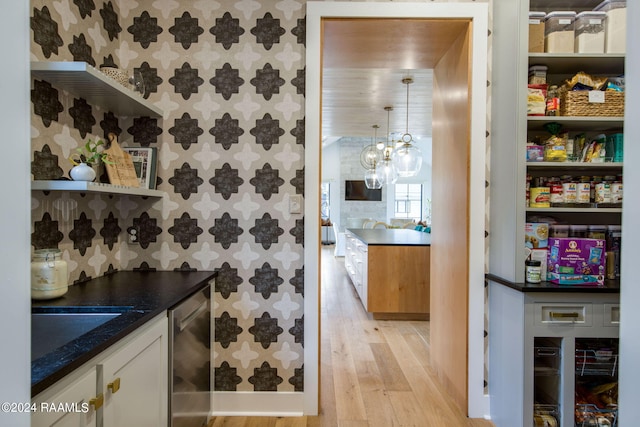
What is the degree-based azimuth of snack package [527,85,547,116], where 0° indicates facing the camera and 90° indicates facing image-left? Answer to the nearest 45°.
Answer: approximately 0°

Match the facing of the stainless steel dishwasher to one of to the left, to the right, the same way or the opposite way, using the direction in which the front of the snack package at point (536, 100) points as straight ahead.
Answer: to the left

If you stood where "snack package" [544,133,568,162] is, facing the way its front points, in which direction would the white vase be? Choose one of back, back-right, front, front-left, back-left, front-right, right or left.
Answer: front-right

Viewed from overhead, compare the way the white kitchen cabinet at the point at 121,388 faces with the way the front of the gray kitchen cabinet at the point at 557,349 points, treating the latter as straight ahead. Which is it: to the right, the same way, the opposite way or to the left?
to the left

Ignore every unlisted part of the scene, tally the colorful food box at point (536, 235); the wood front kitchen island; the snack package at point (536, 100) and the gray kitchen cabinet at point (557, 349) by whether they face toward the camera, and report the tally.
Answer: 3

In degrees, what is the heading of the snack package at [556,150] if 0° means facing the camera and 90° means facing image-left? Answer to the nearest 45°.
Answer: approximately 0°

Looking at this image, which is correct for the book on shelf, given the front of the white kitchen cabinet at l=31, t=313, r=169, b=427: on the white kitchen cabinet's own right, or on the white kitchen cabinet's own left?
on the white kitchen cabinet's own left

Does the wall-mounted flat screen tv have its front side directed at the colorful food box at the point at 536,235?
yes

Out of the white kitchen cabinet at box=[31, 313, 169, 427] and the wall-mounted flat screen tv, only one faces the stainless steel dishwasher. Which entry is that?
the wall-mounted flat screen tv

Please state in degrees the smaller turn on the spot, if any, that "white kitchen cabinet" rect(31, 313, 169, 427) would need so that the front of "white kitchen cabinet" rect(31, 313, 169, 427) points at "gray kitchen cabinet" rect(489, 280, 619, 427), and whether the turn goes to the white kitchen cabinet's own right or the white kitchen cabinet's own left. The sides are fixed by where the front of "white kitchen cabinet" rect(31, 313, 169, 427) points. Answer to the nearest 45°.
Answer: approximately 45° to the white kitchen cabinet's own left

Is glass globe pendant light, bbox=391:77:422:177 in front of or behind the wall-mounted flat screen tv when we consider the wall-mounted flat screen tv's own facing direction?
in front

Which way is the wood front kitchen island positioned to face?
to the viewer's left
